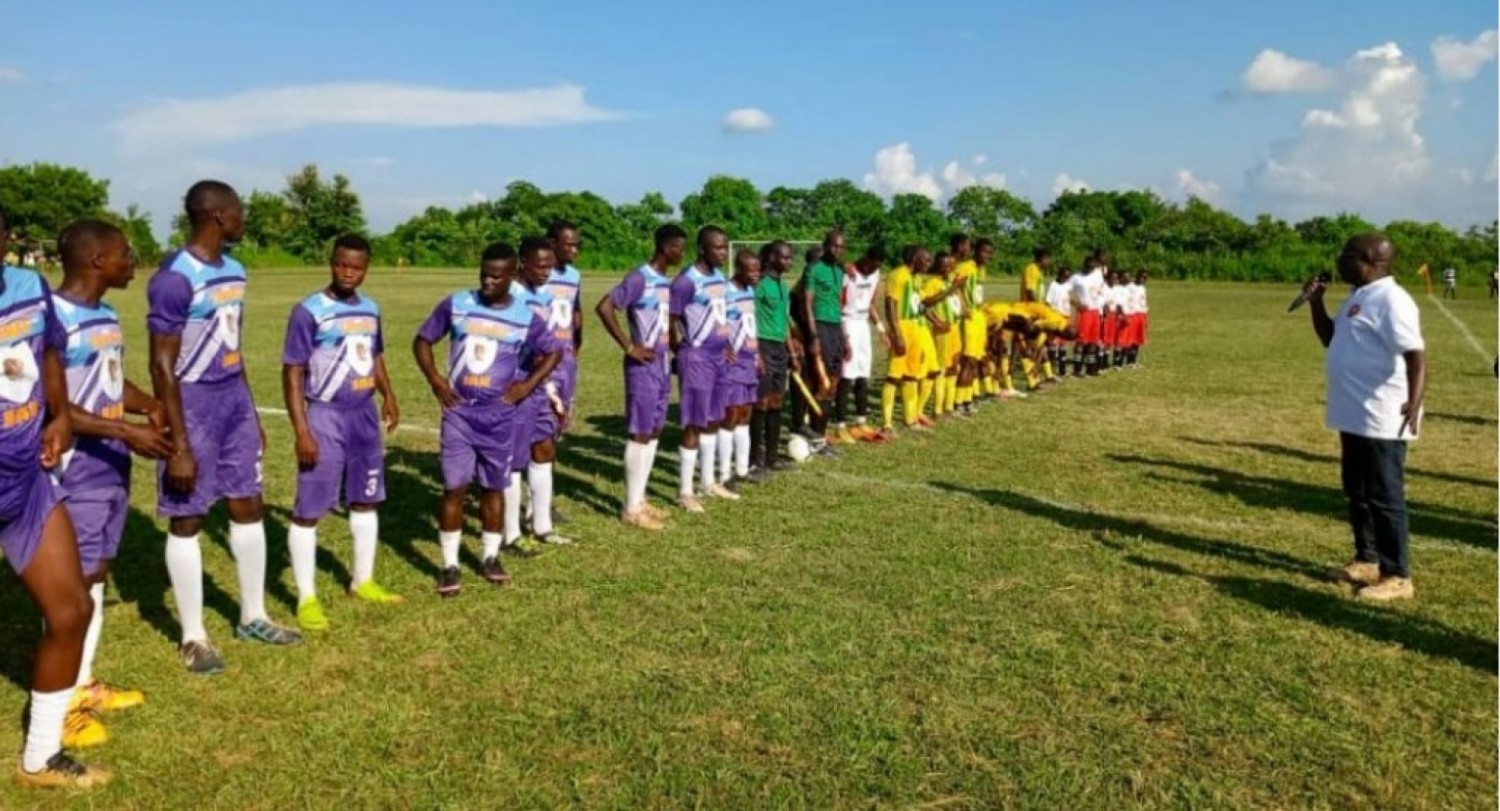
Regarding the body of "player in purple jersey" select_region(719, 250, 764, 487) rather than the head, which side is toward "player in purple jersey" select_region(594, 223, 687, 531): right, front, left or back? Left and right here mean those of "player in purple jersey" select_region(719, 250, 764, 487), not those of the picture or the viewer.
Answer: right

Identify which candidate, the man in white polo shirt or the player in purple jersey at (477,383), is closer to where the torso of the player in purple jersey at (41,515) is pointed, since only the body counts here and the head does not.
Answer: the man in white polo shirt

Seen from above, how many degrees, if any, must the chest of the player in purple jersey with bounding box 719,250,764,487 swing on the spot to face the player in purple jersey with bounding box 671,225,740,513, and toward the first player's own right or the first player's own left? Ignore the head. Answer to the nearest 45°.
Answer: approximately 90° to the first player's own right

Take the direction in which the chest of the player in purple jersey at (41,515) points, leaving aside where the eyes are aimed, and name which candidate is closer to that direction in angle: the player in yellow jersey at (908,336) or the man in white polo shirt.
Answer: the man in white polo shirt

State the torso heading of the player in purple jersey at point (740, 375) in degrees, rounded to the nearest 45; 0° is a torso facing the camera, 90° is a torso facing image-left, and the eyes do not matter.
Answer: approximately 315°

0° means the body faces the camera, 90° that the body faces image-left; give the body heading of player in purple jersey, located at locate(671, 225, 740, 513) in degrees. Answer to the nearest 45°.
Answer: approximately 315°

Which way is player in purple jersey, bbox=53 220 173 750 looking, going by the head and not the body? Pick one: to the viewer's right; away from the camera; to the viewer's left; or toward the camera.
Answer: to the viewer's right

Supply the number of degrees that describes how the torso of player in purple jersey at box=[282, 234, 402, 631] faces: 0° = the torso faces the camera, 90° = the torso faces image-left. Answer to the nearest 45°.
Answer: approximately 315°
